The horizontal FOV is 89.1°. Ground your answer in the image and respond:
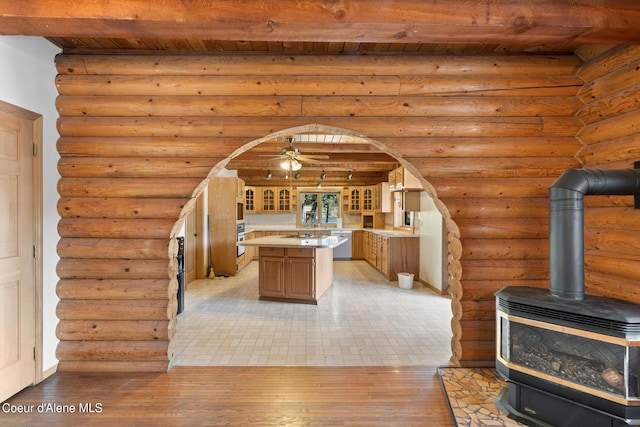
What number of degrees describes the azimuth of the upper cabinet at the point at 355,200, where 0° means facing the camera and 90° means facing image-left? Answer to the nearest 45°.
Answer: approximately 0°

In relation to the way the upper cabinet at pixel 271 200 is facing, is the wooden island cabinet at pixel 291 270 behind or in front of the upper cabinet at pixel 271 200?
in front

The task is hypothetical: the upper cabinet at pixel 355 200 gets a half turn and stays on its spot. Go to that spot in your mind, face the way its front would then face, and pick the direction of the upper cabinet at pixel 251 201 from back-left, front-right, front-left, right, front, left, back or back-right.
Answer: left

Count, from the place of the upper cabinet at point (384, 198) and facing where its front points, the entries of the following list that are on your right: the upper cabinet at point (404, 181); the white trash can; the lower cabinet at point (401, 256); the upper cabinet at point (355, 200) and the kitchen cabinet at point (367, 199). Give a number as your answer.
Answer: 2

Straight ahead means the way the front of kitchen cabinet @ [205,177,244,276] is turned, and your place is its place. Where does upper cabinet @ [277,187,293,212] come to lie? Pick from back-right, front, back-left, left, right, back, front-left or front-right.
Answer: front-left

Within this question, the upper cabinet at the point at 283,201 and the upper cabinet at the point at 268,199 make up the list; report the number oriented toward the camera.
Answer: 2

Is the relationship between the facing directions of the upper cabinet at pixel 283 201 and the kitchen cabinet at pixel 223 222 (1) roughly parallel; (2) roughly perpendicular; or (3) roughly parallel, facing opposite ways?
roughly perpendicular

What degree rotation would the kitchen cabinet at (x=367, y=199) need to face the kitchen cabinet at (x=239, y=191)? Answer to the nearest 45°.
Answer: approximately 45° to its right

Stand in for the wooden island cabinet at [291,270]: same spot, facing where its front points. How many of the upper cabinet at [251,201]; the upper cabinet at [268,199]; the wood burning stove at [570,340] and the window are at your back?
3

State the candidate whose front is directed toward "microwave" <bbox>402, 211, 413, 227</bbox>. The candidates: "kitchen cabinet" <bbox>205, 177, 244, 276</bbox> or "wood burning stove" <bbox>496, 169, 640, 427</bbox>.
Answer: the kitchen cabinet
